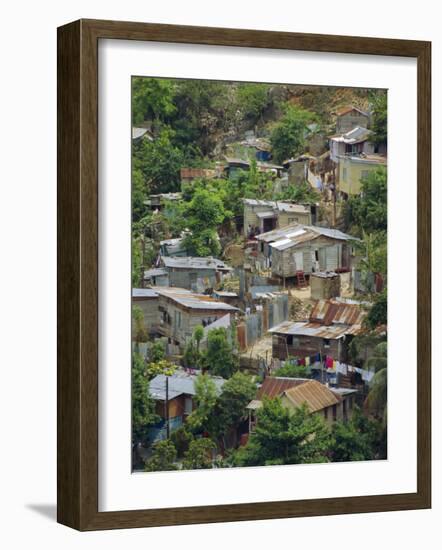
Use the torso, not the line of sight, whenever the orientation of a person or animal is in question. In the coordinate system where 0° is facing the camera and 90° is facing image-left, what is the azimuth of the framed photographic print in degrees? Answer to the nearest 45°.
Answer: approximately 315°
